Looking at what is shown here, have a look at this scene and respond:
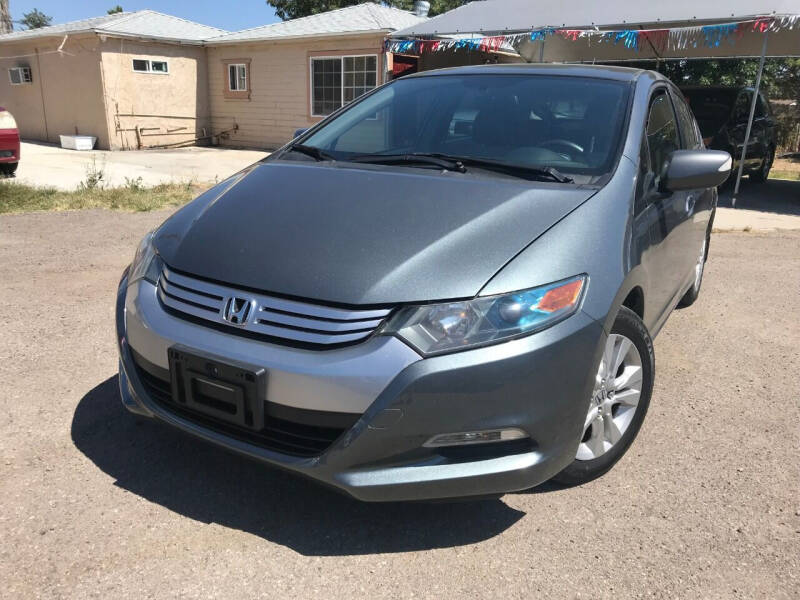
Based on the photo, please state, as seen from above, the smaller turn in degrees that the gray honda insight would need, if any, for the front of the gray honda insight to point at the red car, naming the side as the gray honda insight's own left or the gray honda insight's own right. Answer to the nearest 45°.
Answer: approximately 90° to the gray honda insight's own right

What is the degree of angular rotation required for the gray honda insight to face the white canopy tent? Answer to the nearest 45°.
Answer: approximately 135° to its right

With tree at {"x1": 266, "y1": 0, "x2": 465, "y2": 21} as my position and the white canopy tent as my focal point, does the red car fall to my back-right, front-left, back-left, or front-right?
front-right

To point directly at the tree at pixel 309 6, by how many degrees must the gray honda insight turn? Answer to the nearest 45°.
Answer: approximately 135° to its right

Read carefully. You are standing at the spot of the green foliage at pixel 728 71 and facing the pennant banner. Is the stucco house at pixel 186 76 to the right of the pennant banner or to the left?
right

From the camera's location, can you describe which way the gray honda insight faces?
facing the viewer and to the left of the viewer

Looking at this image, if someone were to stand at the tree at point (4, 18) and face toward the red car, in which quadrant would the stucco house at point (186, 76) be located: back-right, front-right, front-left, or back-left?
front-left

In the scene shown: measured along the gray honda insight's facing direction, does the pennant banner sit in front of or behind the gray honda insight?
behind

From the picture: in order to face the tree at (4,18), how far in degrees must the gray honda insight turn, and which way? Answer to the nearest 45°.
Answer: approximately 90° to its right
